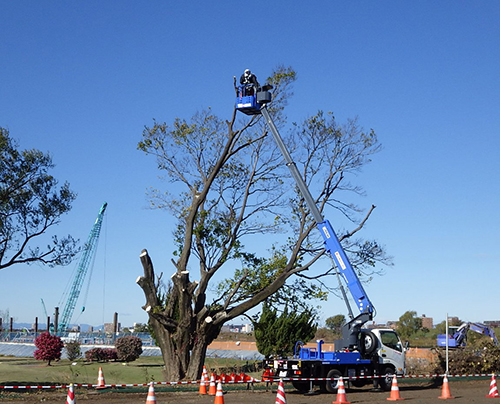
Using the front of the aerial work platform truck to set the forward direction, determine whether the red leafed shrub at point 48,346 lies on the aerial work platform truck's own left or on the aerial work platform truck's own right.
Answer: on the aerial work platform truck's own left

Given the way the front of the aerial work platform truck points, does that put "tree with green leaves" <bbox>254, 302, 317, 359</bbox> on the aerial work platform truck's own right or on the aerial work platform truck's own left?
on the aerial work platform truck's own left

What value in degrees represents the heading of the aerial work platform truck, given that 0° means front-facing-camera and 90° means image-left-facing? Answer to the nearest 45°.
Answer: approximately 225°

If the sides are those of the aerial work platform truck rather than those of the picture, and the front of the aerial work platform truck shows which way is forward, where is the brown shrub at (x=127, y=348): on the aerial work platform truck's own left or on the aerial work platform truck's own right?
on the aerial work platform truck's own left

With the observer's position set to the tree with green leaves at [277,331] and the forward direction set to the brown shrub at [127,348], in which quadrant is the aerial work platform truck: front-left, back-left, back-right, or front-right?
back-left
